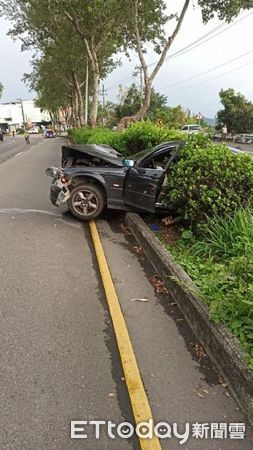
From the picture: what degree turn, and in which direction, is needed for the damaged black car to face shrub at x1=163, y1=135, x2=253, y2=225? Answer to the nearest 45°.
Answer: approximately 135° to its left

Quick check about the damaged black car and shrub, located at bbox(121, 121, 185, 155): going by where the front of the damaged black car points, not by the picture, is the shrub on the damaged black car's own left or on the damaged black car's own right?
on the damaged black car's own right

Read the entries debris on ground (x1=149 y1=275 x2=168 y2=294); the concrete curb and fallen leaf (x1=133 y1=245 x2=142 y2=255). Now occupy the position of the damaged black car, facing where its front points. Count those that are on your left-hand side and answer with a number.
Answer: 3

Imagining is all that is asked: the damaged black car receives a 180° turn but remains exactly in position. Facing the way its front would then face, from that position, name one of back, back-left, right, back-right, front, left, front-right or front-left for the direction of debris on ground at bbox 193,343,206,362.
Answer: right

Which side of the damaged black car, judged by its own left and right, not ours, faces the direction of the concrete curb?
left

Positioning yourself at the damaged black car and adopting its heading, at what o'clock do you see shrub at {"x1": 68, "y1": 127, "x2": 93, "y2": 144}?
The shrub is roughly at 3 o'clock from the damaged black car.

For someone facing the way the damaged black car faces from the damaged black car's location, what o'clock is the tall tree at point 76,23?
The tall tree is roughly at 3 o'clock from the damaged black car.

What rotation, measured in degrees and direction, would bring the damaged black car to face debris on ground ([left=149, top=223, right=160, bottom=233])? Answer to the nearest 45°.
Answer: approximately 135° to its left

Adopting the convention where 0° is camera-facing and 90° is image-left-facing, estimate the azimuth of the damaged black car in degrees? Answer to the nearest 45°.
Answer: approximately 90°
